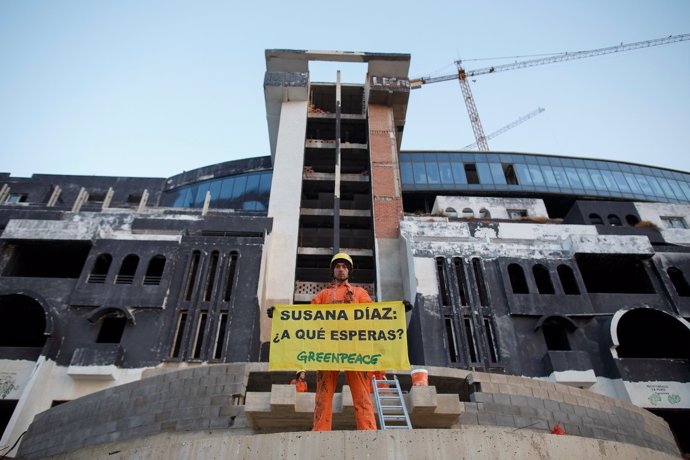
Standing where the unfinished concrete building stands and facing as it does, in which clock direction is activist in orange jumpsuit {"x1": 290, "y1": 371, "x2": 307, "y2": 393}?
The activist in orange jumpsuit is roughly at 12 o'clock from the unfinished concrete building.

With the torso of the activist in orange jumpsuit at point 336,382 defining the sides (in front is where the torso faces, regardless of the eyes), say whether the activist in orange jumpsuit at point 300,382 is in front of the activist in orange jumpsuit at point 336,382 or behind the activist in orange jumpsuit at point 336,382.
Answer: behind

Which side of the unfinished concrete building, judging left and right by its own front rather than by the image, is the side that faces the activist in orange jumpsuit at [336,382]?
front

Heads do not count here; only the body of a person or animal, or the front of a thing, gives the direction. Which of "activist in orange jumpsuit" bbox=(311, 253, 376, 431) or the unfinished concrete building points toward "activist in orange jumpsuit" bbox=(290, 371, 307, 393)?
the unfinished concrete building

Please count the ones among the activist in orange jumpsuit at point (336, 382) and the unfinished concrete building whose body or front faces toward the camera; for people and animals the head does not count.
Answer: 2

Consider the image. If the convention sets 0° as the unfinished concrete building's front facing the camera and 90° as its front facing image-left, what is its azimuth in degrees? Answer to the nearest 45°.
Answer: approximately 0°
